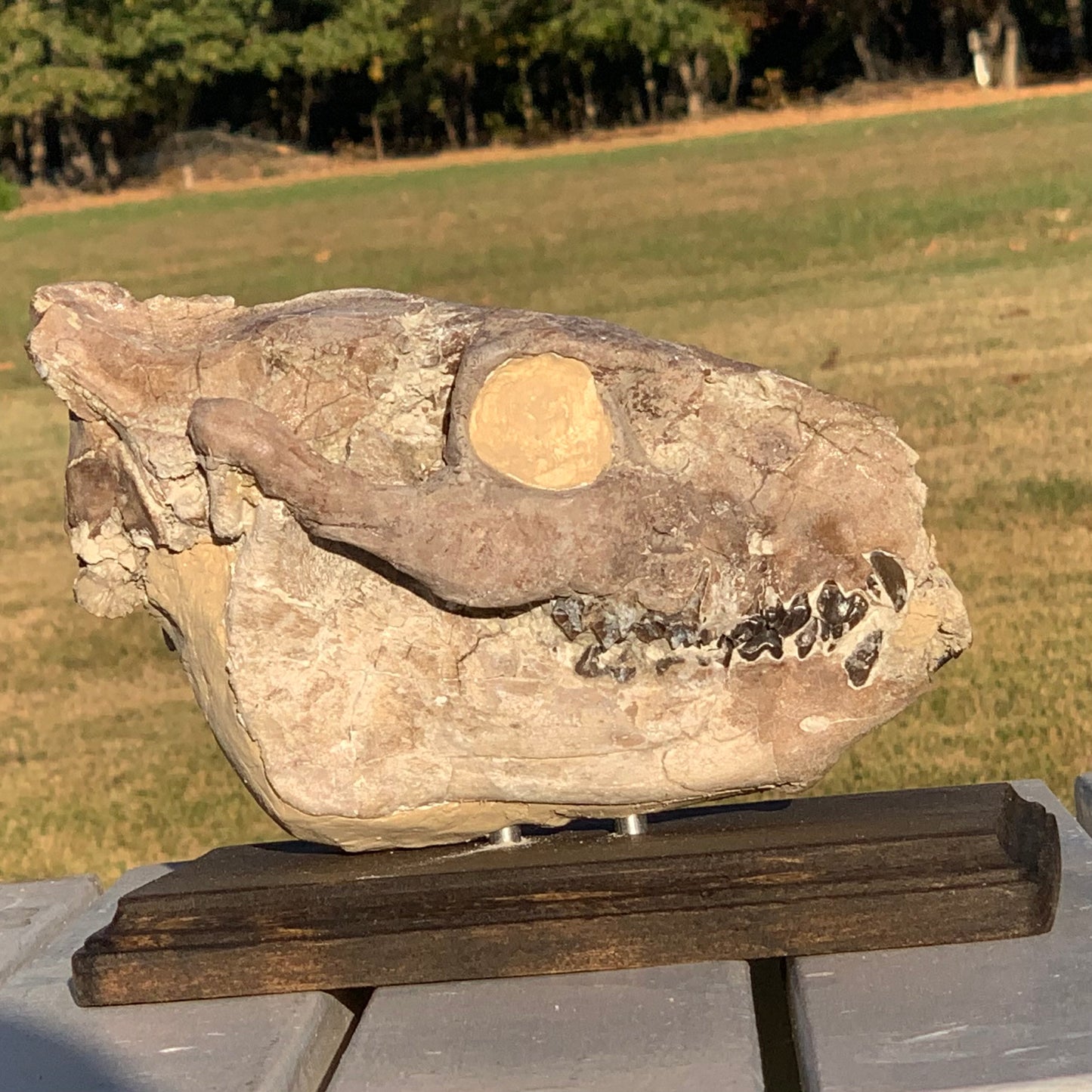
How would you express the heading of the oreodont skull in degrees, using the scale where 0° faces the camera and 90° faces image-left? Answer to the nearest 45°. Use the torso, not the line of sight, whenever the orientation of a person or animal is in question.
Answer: approximately 270°
